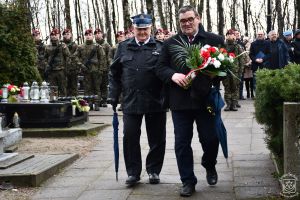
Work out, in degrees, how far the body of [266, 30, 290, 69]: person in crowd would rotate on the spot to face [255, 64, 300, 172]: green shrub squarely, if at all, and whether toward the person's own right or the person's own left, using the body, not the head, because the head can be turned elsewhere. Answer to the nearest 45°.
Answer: approximately 45° to the person's own left

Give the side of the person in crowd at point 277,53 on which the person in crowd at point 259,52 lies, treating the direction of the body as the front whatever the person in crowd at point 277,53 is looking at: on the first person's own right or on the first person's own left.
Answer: on the first person's own right

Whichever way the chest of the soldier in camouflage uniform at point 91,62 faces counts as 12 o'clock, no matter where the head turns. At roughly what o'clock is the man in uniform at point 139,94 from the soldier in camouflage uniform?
The man in uniform is roughly at 12 o'clock from the soldier in camouflage uniform.

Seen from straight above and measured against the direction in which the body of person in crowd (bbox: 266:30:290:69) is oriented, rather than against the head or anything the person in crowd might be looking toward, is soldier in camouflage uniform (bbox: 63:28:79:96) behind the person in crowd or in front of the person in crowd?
in front

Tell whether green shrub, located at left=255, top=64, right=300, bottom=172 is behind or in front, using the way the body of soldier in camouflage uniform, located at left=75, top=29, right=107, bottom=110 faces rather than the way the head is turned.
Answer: in front

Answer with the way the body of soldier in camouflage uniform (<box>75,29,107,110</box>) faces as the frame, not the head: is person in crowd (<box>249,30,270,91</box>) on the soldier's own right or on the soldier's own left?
on the soldier's own left

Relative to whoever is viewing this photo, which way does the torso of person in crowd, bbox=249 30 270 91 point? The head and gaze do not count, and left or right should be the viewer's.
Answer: facing the viewer

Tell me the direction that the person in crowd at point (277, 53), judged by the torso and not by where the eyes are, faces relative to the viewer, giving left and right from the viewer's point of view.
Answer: facing the viewer and to the left of the viewer

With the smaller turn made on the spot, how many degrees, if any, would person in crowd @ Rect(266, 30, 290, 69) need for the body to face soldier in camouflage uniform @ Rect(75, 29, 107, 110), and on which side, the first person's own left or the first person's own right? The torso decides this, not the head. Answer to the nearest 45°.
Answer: approximately 45° to the first person's own right

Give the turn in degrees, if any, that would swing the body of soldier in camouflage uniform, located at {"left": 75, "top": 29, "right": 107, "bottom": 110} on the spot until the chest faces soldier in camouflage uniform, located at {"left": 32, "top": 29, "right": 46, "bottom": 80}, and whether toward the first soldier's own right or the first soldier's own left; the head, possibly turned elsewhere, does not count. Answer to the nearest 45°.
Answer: approximately 90° to the first soldier's own right

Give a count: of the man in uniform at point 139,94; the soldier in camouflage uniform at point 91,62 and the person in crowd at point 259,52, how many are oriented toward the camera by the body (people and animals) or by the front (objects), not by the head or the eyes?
3
